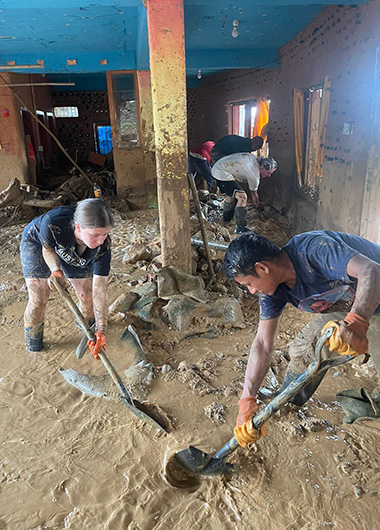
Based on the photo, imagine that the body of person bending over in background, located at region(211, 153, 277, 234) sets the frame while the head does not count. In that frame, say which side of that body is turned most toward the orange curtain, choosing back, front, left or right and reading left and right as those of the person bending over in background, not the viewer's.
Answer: left

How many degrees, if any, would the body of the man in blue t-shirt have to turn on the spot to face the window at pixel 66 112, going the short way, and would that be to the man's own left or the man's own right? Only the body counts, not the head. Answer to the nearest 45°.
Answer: approximately 90° to the man's own right

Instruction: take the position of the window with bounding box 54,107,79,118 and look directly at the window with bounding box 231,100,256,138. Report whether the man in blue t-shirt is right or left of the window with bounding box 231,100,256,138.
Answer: right

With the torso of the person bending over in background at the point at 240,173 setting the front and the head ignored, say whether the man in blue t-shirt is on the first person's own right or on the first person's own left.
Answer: on the first person's own right

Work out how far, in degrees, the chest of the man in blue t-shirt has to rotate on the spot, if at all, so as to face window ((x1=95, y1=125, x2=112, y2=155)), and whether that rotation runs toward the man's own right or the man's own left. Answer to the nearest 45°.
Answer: approximately 90° to the man's own right

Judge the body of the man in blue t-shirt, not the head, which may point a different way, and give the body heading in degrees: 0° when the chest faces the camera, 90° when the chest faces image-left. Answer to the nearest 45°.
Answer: approximately 45°

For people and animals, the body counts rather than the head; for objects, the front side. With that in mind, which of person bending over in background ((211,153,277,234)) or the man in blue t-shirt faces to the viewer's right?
the person bending over in background

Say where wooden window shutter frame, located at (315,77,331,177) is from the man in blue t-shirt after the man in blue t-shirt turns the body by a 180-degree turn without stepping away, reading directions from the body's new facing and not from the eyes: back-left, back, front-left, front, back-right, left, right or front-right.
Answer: front-left

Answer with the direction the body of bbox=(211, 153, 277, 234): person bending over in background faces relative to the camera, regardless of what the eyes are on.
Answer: to the viewer's right

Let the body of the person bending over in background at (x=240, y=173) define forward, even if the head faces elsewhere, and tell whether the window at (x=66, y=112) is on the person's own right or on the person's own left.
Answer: on the person's own left

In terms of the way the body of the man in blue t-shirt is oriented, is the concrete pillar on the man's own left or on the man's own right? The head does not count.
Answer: on the man's own right

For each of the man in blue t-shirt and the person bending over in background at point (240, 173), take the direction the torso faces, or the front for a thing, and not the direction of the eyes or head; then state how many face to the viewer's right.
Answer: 1
